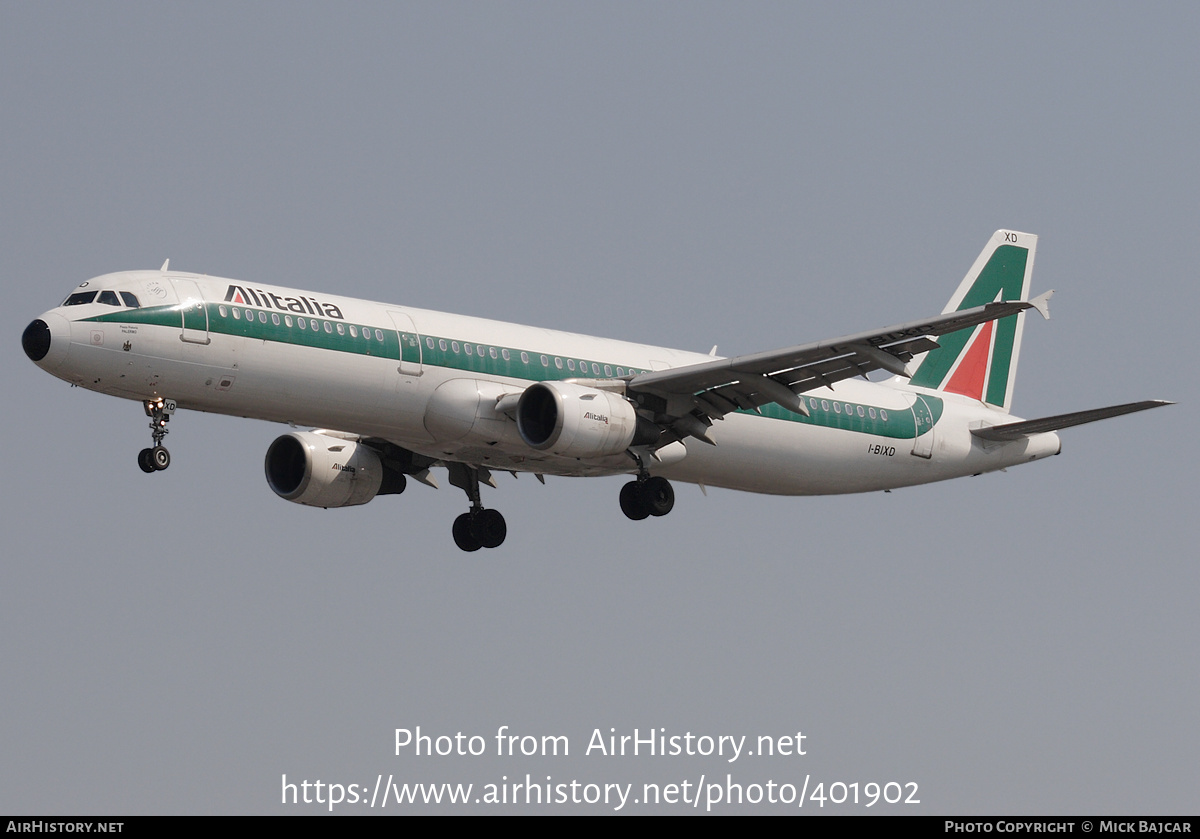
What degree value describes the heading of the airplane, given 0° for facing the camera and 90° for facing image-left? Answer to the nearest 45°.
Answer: approximately 45°
